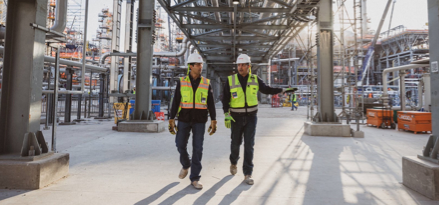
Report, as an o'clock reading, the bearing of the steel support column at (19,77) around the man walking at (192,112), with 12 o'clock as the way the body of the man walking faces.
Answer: The steel support column is roughly at 3 o'clock from the man walking.

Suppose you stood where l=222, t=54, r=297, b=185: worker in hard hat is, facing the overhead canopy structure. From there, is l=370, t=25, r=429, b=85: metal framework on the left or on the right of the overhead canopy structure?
right

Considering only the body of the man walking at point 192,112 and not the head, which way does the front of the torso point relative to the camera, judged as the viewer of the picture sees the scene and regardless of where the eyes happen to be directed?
toward the camera

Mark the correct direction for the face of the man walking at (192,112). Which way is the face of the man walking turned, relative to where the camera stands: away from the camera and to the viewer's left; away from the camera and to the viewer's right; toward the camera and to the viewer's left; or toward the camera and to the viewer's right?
toward the camera and to the viewer's right

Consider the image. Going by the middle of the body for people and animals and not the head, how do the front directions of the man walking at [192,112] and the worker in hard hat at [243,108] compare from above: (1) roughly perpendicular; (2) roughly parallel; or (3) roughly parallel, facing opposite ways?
roughly parallel

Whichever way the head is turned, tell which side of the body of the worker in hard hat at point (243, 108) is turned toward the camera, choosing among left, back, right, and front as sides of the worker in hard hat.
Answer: front

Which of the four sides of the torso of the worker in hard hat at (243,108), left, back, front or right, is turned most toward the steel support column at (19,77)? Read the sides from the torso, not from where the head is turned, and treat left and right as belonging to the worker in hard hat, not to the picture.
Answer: right

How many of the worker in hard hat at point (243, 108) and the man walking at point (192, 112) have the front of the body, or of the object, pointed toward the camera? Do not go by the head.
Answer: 2

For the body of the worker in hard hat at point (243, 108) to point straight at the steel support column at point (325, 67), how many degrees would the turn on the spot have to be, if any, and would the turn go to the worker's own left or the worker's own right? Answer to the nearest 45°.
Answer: approximately 135° to the worker's own left

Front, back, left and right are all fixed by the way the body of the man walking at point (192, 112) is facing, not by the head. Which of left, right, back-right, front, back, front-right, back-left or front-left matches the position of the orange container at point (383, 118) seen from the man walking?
back-left

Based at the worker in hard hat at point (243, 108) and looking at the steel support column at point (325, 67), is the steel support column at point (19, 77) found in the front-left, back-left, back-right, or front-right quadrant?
back-left

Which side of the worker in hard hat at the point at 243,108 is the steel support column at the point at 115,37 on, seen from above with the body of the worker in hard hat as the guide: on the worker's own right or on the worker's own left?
on the worker's own right

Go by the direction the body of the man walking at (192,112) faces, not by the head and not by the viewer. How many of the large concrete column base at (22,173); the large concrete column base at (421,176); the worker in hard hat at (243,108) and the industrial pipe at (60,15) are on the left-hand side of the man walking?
2

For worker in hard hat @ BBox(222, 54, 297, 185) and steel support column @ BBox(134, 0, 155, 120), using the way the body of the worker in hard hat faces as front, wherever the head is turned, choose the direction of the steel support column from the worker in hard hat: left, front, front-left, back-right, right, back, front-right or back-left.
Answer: back-right

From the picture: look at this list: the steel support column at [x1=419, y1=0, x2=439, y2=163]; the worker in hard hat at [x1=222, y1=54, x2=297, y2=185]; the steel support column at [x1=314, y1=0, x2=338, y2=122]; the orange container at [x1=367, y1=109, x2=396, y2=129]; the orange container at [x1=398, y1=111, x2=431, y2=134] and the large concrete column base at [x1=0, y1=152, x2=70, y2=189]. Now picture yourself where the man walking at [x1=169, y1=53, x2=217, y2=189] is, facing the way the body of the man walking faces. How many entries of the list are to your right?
1
